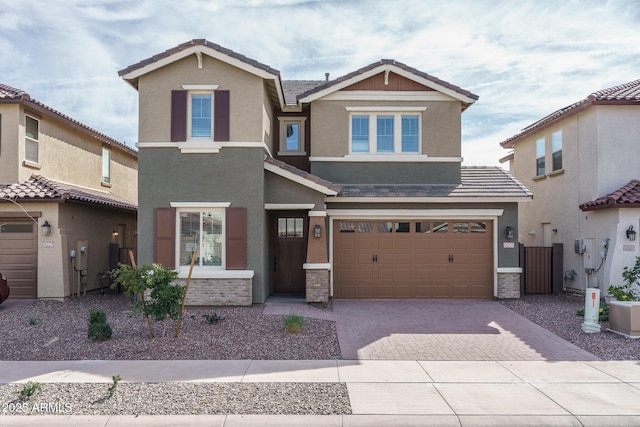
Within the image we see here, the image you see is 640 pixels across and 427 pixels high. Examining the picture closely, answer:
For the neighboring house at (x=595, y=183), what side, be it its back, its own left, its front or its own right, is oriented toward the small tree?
right

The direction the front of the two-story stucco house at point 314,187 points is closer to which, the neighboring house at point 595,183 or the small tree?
the small tree

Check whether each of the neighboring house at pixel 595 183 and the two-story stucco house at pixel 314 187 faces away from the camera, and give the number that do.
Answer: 0

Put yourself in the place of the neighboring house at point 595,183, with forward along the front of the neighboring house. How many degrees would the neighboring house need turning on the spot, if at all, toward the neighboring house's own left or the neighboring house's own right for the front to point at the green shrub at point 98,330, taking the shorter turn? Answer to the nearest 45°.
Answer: approximately 90° to the neighboring house's own right

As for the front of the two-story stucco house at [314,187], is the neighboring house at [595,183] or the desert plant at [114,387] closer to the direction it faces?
the desert plant

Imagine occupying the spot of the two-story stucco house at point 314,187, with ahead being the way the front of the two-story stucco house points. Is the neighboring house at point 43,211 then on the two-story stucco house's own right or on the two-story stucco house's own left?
on the two-story stucco house's own right

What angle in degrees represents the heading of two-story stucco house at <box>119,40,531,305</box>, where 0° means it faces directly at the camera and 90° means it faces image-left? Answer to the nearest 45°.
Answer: approximately 0°

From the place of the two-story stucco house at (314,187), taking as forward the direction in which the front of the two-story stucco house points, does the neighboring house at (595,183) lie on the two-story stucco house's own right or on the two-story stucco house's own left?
on the two-story stucco house's own left

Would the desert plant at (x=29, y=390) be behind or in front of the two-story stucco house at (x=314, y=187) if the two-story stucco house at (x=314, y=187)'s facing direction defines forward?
in front

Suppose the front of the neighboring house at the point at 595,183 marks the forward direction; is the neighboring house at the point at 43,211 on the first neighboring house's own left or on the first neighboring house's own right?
on the first neighboring house's own right

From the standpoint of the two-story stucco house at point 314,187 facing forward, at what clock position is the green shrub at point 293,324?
The green shrub is roughly at 12 o'clock from the two-story stucco house.

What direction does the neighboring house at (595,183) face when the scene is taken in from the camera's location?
facing the viewer and to the right of the viewer
